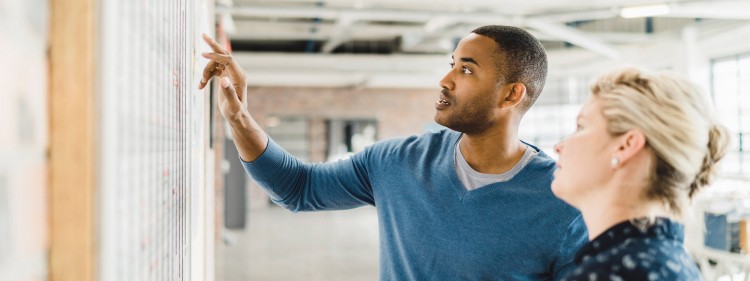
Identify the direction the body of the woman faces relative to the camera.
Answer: to the viewer's left

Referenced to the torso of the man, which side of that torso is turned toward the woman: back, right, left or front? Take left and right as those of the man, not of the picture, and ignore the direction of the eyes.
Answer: left

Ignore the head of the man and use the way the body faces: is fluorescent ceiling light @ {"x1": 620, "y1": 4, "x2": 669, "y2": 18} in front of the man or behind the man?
behind

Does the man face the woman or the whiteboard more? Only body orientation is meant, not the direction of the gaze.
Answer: the whiteboard

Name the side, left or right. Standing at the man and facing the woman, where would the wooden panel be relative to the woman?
right

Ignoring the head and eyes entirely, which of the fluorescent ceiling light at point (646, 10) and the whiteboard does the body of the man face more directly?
the whiteboard

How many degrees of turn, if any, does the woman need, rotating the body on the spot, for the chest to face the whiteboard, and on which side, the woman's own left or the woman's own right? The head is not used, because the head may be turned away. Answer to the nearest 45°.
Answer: approximately 45° to the woman's own left

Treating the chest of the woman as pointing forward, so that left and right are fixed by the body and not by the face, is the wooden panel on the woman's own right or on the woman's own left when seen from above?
on the woman's own left
